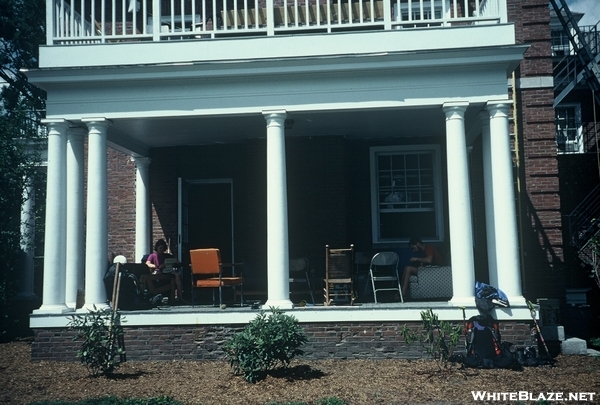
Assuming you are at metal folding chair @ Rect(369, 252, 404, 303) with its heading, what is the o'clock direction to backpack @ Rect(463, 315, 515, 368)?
The backpack is roughly at 11 o'clock from the metal folding chair.

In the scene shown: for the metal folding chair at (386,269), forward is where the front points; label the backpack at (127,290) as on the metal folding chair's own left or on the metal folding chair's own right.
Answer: on the metal folding chair's own right

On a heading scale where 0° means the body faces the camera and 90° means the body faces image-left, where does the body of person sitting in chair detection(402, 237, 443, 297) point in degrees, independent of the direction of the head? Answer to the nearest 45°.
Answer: approximately 90°

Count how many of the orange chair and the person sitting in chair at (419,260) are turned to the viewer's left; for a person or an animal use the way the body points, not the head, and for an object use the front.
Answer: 1
